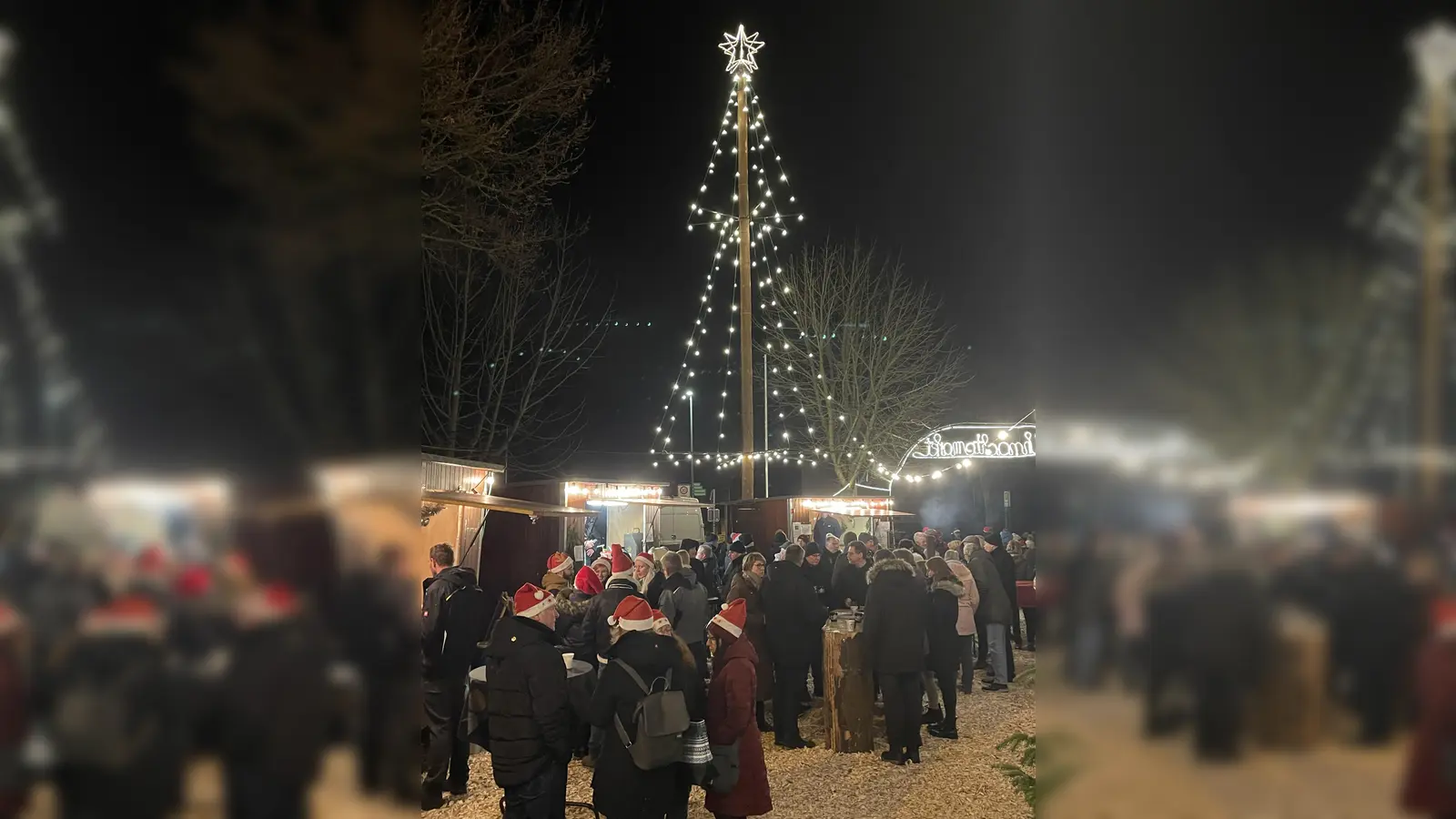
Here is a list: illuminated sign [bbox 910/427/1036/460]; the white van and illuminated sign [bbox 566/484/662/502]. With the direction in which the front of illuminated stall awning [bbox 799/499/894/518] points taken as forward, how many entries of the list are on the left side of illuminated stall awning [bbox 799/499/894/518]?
1

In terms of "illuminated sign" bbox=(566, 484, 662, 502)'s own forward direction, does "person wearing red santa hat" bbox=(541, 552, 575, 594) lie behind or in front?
in front

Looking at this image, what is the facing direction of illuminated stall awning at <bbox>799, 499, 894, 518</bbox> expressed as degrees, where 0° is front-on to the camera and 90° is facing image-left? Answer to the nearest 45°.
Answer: approximately 0°

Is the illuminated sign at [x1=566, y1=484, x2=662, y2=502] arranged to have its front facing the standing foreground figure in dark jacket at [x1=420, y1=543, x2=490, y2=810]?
yes
